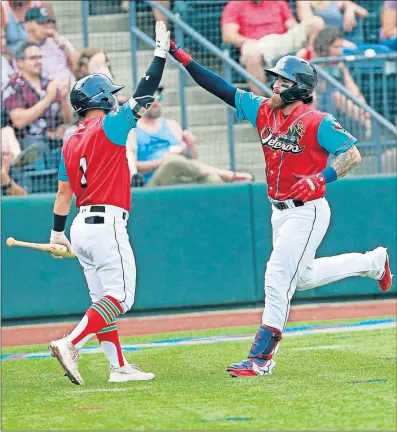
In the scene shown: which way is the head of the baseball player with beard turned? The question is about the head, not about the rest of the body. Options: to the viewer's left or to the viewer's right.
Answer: to the viewer's left

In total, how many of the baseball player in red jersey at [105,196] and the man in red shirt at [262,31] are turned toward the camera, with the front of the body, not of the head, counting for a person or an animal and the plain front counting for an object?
1

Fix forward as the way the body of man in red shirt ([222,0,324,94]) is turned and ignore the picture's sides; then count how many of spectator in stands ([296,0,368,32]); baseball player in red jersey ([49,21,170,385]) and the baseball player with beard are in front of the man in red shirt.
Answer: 2

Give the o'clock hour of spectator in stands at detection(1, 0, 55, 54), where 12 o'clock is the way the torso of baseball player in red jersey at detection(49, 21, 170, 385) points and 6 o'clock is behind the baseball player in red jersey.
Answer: The spectator in stands is roughly at 10 o'clock from the baseball player in red jersey.

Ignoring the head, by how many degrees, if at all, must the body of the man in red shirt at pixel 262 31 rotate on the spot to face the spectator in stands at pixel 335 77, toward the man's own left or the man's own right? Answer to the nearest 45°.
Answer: approximately 45° to the man's own left

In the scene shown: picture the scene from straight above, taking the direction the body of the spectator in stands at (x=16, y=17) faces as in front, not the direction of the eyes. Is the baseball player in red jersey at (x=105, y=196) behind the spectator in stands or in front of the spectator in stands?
in front

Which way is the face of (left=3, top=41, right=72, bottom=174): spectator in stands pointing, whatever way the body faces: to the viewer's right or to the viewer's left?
to the viewer's right

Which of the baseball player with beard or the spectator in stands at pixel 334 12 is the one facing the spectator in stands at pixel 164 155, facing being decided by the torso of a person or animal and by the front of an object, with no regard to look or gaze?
the spectator in stands at pixel 334 12

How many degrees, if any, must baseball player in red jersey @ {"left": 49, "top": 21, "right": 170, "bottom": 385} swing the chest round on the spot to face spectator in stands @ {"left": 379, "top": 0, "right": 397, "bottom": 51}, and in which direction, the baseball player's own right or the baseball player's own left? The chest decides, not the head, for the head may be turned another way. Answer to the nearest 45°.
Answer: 0° — they already face them

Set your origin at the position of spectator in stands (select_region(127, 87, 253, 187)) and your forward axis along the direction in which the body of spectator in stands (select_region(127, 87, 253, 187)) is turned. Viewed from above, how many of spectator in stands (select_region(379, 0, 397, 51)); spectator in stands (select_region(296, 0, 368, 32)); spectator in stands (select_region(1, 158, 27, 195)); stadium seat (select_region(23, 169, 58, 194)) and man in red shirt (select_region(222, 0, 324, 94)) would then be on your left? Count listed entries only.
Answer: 3

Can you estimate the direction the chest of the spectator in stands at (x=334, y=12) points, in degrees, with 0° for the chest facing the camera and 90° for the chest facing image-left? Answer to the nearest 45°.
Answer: approximately 45°

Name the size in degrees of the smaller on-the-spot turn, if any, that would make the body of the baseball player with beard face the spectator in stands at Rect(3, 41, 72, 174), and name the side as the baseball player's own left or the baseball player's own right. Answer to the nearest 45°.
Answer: approximately 90° to the baseball player's own right

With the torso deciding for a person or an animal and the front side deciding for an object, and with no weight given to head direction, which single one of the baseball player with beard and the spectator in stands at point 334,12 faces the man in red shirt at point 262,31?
the spectator in stands

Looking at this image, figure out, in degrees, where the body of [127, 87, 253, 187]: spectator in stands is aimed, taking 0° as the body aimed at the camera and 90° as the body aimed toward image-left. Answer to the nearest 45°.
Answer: approximately 315°

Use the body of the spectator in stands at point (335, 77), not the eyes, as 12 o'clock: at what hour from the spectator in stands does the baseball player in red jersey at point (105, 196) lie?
The baseball player in red jersey is roughly at 2 o'clock from the spectator in stands.

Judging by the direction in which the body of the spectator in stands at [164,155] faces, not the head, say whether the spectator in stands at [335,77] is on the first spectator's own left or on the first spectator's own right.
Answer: on the first spectator's own left
